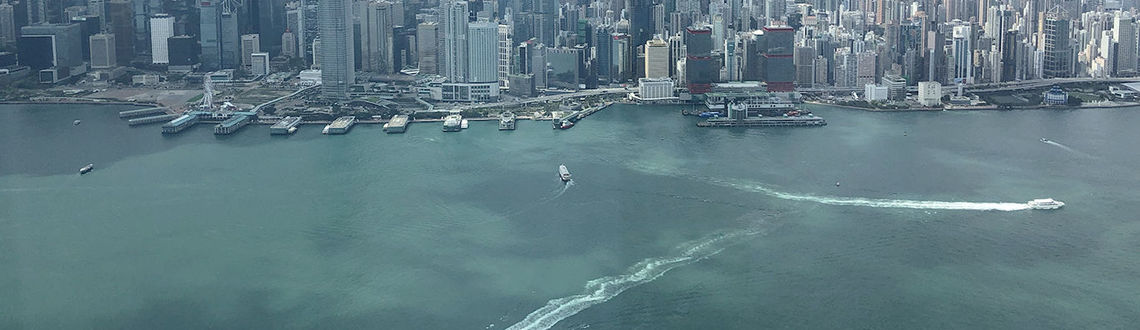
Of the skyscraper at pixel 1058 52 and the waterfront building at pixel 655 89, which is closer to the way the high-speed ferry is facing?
the skyscraper

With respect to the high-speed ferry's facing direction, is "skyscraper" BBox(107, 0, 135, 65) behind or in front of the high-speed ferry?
behind

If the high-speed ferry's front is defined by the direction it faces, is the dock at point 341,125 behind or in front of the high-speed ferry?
behind

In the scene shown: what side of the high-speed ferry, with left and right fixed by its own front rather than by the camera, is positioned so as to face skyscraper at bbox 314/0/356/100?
back

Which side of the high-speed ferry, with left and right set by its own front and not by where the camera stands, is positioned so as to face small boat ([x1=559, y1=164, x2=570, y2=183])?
back

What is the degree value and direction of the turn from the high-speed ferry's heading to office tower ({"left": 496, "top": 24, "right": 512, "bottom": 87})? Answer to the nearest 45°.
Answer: approximately 135° to its left

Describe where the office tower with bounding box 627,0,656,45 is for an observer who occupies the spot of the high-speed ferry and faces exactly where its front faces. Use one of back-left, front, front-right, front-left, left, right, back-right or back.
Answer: back-left

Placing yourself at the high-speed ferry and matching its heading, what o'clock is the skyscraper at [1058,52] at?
The skyscraper is roughly at 9 o'clock from the high-speed ferry.

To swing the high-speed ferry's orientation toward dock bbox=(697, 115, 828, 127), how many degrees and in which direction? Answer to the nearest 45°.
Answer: approximately 135° to its left

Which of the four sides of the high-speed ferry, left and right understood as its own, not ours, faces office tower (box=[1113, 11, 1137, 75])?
left

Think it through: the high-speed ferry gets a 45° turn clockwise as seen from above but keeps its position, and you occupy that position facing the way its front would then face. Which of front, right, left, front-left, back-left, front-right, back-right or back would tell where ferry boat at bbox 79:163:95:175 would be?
back-right

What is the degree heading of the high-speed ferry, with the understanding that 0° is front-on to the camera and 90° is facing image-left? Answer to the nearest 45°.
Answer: approximately 270°

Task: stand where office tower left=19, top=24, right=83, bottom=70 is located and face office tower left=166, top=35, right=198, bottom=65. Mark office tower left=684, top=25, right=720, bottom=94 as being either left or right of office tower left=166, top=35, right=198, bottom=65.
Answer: right
